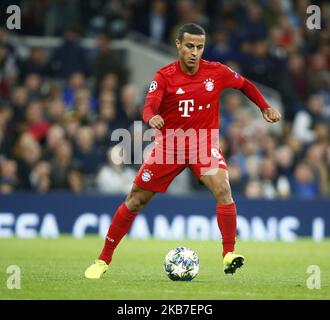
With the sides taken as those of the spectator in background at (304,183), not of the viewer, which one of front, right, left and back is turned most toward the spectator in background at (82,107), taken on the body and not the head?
right

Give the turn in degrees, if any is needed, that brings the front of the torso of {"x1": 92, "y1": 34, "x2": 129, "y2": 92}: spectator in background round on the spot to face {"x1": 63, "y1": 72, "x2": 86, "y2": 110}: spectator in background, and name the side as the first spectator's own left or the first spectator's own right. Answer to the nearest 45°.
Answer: approximately 90° to the first spectator's own right

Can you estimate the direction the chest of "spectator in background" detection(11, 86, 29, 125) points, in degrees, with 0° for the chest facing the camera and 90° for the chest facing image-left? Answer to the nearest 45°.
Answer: approximately 0°

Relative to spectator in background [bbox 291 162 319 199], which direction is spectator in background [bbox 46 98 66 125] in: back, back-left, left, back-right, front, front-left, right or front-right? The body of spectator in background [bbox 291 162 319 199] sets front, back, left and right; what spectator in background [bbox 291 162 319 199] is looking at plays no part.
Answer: right

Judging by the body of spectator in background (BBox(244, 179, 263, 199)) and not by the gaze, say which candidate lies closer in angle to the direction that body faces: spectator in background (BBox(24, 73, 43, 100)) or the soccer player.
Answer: the soccer player
